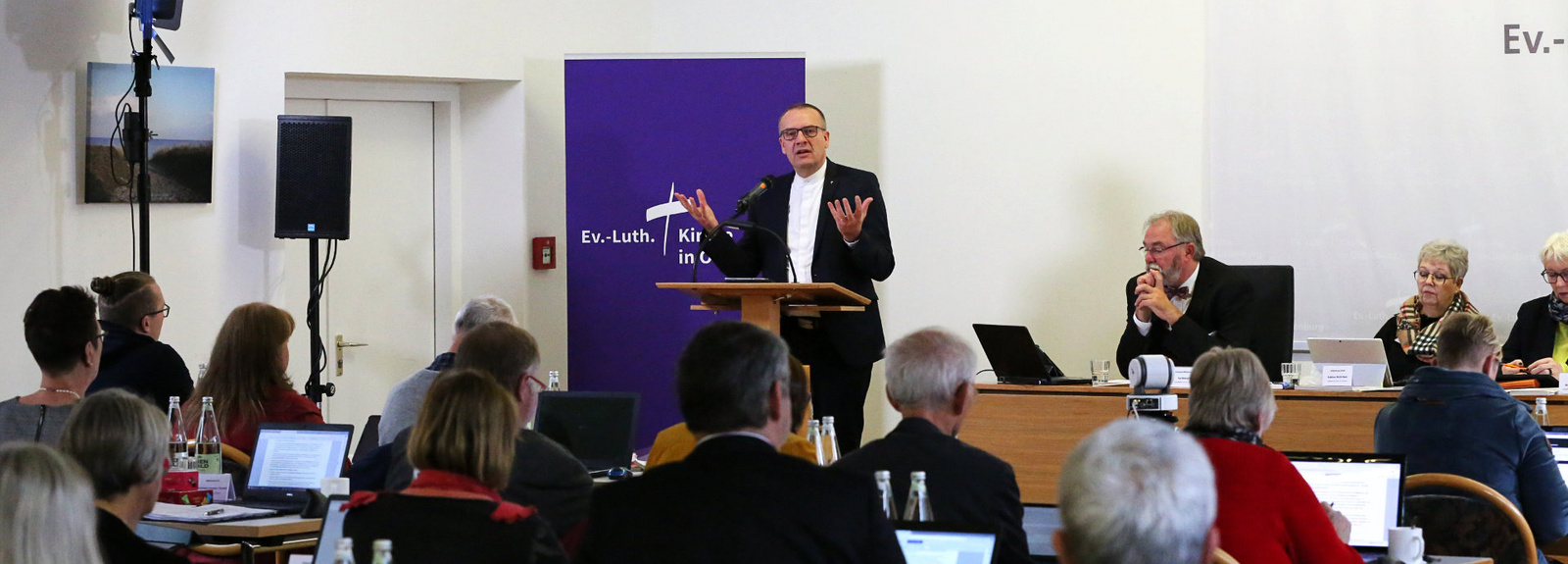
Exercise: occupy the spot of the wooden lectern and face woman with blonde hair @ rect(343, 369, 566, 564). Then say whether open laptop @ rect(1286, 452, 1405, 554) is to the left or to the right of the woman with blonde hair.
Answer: left

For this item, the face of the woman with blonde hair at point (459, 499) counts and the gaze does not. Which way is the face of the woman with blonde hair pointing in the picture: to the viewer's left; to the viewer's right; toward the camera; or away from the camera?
away from the camera

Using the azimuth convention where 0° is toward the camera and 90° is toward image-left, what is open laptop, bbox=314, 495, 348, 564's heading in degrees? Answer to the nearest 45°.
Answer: approximately 45°

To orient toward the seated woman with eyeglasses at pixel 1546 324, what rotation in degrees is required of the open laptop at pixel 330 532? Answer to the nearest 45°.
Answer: approximately 135° to its left

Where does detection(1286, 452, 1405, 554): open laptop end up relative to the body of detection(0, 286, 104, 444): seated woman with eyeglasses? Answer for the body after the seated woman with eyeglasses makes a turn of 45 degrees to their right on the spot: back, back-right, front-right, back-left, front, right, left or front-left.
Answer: front-right

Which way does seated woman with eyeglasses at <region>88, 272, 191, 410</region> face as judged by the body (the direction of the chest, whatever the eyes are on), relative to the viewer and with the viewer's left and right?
facing away from the viewer and to the right of the viewer

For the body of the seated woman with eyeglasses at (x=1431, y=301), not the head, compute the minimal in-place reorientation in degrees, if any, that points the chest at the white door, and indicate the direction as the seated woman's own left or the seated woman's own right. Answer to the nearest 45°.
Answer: approximately 45° to the seated woman's own right

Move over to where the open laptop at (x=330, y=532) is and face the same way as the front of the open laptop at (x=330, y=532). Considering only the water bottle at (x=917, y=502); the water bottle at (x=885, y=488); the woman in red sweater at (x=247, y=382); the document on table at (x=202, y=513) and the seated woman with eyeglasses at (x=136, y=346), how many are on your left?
2

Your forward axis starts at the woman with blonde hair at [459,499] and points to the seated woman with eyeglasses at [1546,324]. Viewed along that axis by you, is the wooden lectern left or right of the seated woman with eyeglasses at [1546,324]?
left

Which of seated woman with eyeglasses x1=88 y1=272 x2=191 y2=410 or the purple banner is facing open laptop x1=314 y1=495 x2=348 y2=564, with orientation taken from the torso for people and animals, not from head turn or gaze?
the purple banner

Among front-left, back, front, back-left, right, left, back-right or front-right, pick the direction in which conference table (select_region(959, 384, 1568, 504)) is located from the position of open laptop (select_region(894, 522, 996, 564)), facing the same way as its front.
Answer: back
